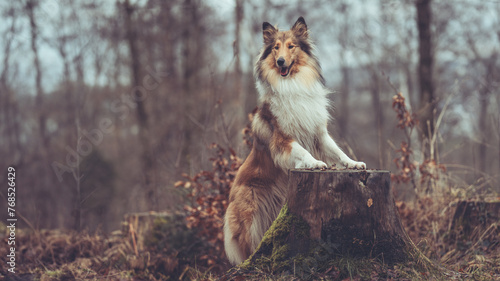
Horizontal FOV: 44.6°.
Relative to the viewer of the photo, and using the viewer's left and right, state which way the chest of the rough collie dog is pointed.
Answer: facing the viewer and to the right of the viewer

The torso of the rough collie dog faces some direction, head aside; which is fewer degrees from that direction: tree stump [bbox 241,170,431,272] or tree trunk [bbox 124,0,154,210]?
the tree stump

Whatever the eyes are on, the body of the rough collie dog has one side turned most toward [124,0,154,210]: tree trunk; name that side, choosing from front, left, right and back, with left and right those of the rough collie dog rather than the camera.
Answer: back
